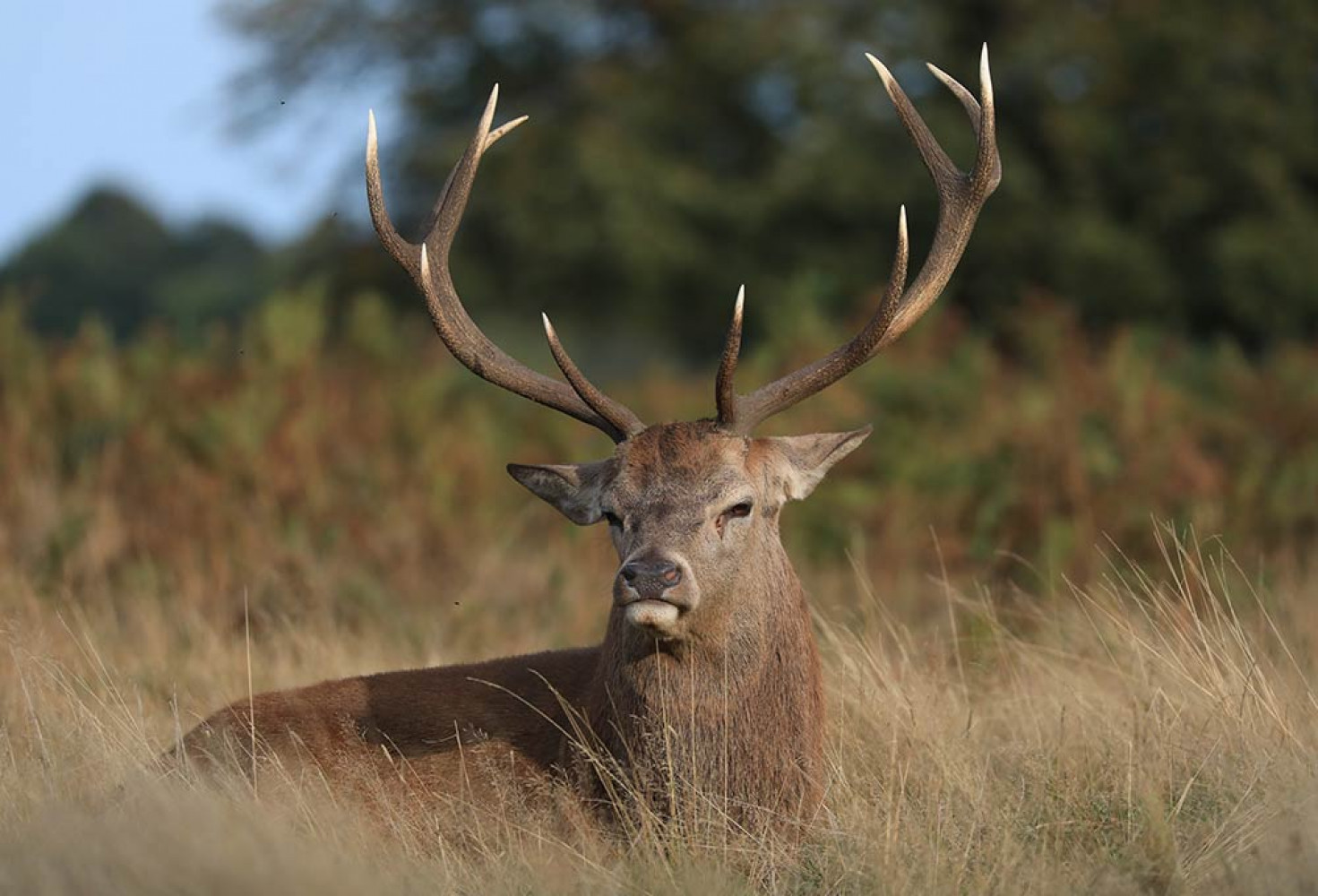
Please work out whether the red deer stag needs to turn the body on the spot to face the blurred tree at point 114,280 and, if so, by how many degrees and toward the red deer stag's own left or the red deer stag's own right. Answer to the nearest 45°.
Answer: approximately 135° to the red deer stag's own left

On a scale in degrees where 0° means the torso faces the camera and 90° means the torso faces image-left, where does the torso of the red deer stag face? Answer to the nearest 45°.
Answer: approximately 315°
